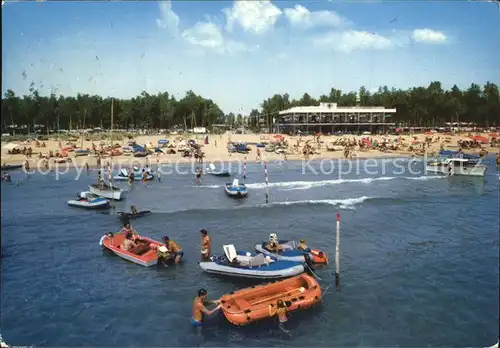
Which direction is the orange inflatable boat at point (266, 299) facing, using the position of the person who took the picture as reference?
facing away from the viewer and to the right of the viewer

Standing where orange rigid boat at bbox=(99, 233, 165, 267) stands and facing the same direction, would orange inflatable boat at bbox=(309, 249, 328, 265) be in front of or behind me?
behind

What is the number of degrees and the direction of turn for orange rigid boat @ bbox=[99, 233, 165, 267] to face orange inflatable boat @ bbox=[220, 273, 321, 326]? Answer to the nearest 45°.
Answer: approximately 180°

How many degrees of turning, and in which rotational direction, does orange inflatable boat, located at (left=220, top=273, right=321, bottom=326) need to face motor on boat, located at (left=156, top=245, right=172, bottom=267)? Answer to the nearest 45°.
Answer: approximately 90° to its left

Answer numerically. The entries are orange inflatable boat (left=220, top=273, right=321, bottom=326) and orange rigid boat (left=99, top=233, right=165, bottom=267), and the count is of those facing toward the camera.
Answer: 0

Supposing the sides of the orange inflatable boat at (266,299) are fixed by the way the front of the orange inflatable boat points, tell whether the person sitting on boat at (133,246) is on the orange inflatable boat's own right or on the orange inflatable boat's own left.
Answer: on the orange inflatable boat's own left

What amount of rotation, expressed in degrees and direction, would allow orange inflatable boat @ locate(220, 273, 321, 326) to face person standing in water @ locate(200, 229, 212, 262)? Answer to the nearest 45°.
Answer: approximately 90° to its left

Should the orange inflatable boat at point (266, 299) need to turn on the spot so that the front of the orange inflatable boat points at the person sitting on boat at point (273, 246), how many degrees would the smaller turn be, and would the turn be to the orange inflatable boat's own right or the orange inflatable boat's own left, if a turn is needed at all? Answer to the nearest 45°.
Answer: approximately 45° to the orange inflatable boat's own left

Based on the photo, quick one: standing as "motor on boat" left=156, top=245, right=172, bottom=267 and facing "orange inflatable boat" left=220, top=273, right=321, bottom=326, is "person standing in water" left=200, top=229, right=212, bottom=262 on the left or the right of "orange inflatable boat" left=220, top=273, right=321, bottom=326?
left

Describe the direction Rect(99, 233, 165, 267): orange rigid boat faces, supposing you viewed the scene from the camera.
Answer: facing away from the viewer and to the left of the viewer

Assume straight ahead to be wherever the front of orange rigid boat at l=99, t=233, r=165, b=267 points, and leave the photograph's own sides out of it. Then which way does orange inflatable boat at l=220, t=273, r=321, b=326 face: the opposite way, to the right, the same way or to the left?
to the right
